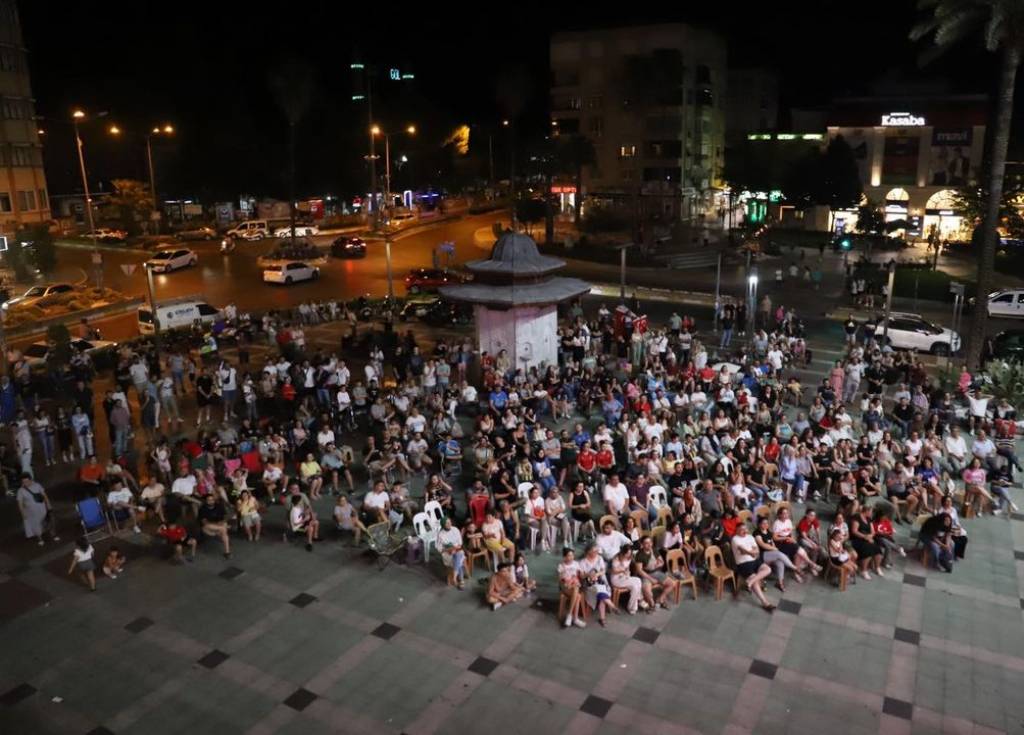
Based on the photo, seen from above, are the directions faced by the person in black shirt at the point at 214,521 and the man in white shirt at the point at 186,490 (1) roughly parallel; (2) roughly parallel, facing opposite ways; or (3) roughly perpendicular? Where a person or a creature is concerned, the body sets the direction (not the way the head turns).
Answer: roughly parallel

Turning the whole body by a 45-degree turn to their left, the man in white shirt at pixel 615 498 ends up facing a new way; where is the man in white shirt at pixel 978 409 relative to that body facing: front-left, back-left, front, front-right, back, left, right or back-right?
left

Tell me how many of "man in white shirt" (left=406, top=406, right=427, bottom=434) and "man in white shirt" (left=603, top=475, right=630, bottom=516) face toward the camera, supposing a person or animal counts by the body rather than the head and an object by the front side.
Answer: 2

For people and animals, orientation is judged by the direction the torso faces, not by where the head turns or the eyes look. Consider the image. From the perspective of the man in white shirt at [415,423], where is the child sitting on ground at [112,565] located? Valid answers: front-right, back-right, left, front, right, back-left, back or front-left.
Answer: front-right

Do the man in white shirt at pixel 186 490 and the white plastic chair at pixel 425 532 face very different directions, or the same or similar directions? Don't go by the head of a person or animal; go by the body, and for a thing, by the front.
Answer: same or similar directions

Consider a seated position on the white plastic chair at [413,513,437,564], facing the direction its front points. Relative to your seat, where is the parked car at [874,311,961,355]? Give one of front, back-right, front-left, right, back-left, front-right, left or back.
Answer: left

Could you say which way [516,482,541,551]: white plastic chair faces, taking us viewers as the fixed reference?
facing the viewer and to the right of the viewer

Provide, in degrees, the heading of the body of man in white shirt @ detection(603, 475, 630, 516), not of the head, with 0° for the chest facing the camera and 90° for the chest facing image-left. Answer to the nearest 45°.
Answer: approximately 0°

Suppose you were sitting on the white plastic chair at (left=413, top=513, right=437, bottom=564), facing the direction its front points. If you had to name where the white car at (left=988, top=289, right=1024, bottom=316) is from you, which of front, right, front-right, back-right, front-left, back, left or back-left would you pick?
left

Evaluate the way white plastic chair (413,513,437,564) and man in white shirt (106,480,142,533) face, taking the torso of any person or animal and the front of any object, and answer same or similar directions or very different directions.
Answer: same or similar directions

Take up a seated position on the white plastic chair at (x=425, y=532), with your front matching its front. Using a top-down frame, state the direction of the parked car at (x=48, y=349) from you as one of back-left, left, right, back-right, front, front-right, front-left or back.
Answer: back
